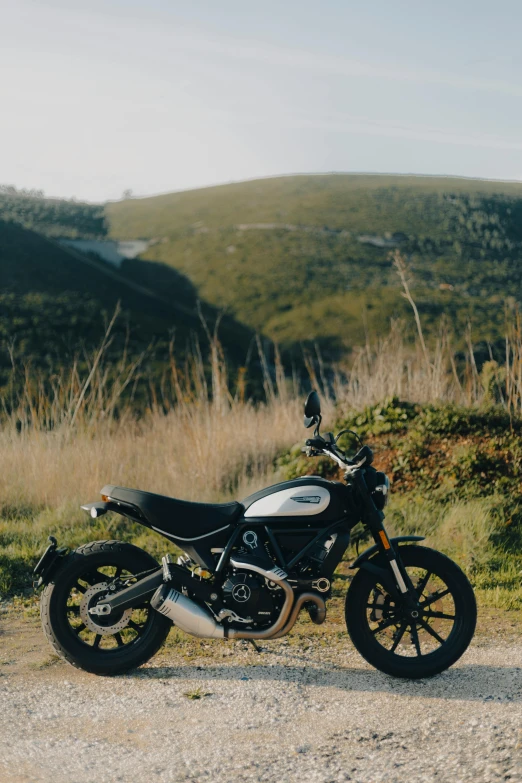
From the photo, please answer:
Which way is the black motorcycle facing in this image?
to the viewer's right
